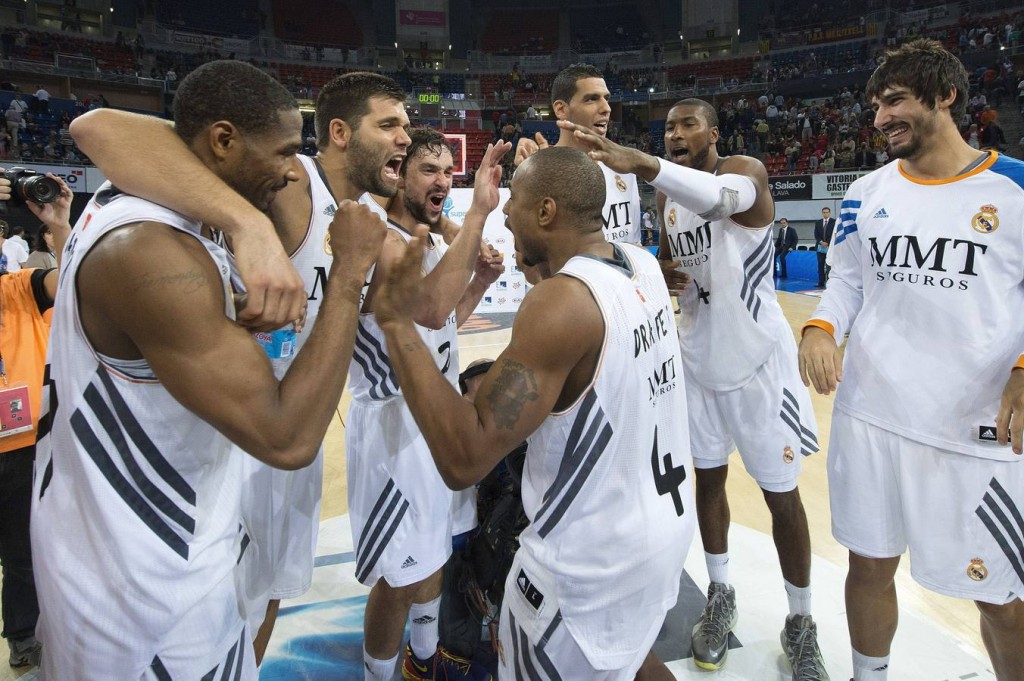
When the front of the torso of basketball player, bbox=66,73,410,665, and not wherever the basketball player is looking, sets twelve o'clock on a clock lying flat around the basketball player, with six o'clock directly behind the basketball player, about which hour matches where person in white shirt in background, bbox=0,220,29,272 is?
The person in white shirt in background is roughly at 7 o'clock from the basketball player.

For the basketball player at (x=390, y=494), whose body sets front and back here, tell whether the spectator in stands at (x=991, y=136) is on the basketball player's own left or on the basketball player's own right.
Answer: on the basketball player's own left

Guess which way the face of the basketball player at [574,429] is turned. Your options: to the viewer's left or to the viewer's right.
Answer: to the viewer's left

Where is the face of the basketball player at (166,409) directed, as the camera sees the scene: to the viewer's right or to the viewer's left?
to the viewer's right

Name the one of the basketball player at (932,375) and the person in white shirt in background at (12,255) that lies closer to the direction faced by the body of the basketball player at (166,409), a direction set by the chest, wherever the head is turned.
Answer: the basketball player

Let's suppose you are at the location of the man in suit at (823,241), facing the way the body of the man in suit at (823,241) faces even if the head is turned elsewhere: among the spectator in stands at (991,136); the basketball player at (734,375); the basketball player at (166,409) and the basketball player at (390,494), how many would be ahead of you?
3

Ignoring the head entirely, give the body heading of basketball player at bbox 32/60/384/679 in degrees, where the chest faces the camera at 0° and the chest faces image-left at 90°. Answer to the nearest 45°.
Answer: approximately 270°

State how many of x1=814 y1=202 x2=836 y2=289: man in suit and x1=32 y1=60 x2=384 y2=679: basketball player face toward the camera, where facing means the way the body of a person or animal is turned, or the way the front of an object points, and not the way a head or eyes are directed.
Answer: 1

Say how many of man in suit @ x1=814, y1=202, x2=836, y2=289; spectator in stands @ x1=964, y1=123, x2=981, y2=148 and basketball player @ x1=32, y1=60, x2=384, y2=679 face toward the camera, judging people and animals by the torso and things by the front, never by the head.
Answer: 2

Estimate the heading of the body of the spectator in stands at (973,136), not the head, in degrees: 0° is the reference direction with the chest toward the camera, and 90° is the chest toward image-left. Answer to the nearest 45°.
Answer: approximately 0°

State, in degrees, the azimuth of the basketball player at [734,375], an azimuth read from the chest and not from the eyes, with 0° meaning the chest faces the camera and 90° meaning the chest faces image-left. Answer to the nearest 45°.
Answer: approximately 45°

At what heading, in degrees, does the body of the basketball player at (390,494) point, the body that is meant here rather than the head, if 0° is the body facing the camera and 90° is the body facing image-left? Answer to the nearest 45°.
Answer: approximately 315°
